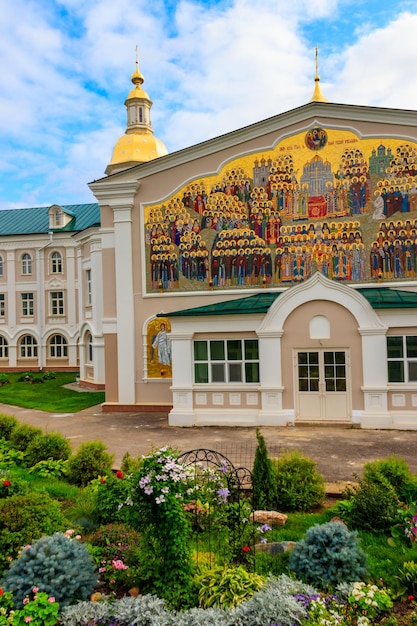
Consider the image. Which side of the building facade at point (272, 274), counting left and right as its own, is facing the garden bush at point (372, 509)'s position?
front

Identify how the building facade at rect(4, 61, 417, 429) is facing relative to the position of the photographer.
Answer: facing the viewer

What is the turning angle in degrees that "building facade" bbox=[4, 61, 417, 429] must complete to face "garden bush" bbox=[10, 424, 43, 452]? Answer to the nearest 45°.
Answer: approximately 45° to its right

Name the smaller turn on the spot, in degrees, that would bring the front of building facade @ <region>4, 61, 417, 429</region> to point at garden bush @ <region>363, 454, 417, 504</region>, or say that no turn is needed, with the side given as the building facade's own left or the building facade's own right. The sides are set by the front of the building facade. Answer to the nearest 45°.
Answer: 0° — it already faces it

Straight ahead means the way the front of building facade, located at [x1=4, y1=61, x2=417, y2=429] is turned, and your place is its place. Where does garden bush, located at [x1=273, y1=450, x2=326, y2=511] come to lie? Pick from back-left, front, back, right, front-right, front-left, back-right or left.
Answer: front

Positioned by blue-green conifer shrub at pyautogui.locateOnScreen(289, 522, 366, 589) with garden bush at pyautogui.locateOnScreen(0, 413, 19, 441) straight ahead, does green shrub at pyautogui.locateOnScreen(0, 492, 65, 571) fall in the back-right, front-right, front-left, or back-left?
front-left

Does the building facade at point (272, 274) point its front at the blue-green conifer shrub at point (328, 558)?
yes

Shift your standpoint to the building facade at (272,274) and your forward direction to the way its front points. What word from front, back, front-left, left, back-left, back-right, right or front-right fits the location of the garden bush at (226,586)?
front
